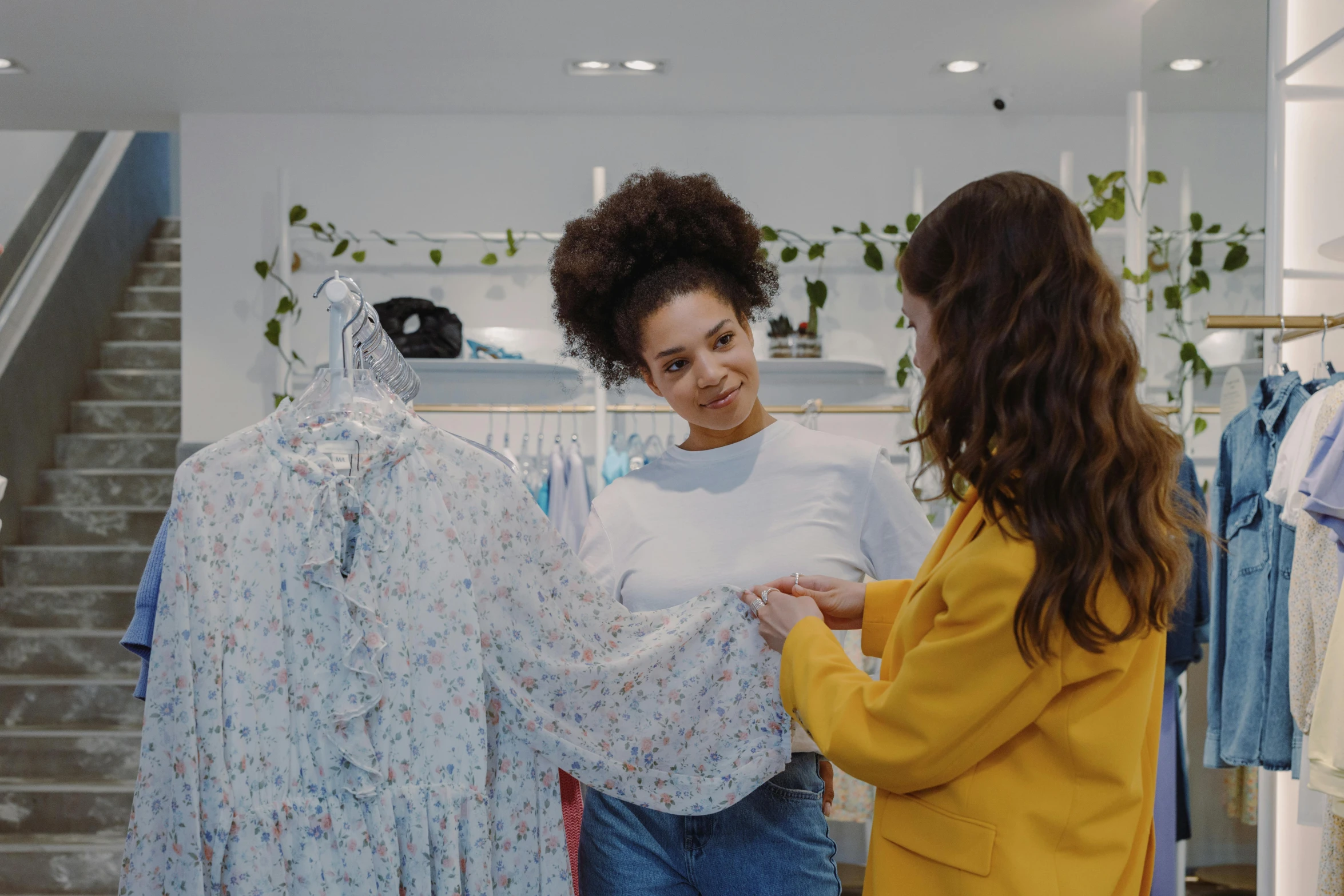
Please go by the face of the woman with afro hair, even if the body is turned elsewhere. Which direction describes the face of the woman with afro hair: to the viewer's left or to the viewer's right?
to the viewer's right

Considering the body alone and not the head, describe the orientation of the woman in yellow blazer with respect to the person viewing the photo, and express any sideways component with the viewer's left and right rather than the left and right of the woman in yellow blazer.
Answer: facing to the left of the viewer

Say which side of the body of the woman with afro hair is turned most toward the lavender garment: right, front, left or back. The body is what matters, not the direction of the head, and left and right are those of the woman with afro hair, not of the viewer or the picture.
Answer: left

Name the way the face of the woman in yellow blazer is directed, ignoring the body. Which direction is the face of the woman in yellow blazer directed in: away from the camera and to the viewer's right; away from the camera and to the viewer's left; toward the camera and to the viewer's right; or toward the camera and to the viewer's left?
away from the camera and to the viewer's left

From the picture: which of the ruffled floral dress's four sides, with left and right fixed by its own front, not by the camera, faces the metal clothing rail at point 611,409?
back

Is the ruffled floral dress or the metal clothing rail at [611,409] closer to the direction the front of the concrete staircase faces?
the ruffled floral dress

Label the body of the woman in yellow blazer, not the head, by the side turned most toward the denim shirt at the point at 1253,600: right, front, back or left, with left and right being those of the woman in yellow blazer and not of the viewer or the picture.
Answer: right

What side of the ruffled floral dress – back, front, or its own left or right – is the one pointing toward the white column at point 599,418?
back
